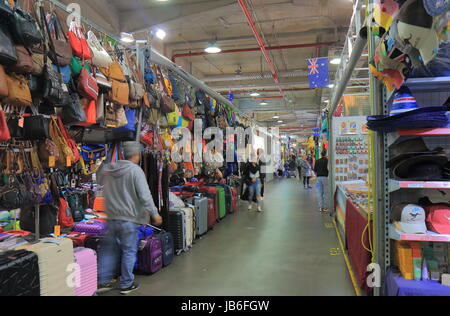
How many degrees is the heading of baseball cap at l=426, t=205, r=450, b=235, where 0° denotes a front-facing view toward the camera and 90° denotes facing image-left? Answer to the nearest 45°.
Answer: approximately 45°

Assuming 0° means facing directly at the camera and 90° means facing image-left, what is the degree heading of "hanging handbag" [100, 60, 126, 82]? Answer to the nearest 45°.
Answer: approximately 315°

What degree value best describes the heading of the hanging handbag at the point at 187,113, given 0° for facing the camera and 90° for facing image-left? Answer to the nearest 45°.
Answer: approximately 315°

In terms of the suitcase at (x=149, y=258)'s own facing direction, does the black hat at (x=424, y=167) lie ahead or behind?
ahead

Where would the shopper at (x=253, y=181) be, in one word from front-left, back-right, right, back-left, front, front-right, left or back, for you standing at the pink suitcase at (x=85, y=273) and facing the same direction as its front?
left

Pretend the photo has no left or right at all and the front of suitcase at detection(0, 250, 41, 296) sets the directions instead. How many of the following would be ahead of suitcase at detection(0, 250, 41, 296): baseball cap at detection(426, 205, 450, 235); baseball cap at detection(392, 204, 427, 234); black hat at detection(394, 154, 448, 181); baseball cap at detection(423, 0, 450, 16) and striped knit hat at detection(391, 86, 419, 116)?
5

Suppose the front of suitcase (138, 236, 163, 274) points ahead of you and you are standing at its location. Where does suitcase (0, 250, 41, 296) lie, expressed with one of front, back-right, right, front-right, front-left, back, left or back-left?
right
